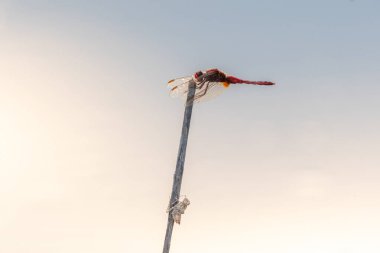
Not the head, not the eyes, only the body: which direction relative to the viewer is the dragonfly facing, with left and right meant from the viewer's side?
facing to the left of the viewer
